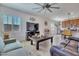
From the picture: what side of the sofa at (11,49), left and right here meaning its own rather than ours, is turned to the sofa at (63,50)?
front
